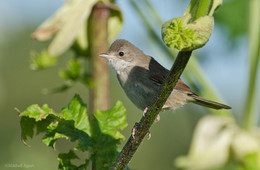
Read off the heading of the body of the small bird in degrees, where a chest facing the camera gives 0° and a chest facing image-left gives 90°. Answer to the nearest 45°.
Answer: approximately 90°
